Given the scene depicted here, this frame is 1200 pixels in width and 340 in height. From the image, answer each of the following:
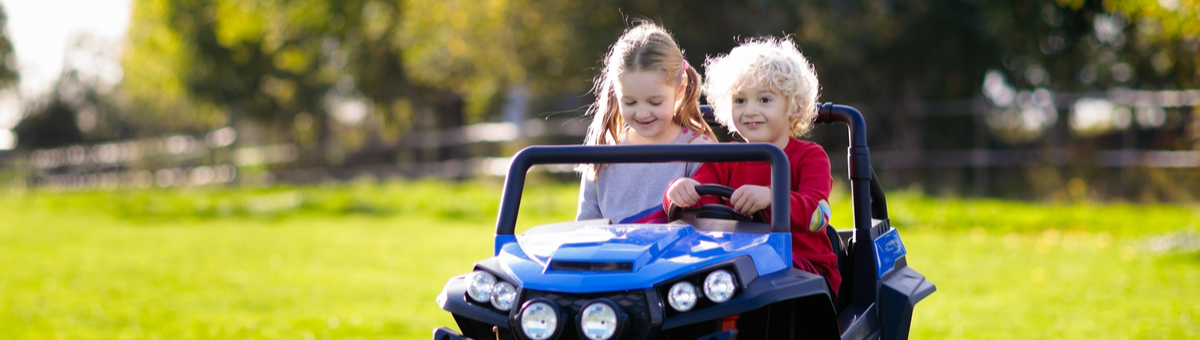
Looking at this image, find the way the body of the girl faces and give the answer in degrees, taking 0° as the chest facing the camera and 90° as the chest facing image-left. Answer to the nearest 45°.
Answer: approximately 0°

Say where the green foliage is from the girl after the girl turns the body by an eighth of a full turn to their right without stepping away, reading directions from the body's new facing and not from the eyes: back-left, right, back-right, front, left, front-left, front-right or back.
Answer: right

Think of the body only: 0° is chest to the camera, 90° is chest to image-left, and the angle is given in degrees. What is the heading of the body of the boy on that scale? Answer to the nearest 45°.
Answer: approximately 45°

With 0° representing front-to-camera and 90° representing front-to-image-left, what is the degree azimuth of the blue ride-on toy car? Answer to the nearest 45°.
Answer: approximately 45°
